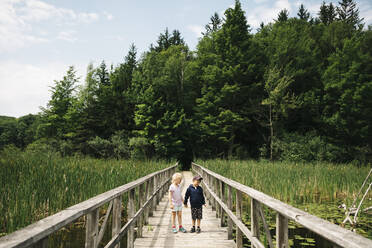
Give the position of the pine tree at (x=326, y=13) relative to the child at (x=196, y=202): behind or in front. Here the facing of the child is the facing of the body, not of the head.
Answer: behind

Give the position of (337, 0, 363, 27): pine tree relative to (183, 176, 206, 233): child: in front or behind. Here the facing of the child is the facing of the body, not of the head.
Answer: behind

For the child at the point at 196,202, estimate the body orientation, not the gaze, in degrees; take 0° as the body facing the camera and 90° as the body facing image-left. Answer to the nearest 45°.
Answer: approximately 0°

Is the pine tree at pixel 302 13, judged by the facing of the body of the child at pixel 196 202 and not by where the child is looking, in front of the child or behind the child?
behind
